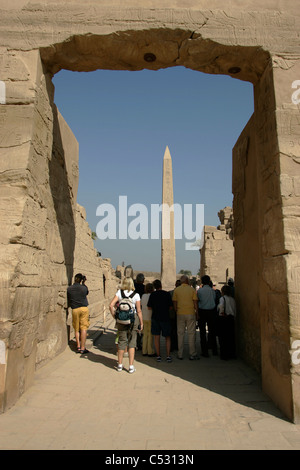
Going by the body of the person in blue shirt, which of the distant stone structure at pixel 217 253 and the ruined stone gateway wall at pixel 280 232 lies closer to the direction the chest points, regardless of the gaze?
the distant stone structure

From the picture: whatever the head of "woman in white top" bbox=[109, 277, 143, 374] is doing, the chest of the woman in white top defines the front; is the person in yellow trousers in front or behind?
in front

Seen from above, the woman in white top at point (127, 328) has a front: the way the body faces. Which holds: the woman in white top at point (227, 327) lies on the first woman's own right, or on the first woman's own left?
on the first woman's own right

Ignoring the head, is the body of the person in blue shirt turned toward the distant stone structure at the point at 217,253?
yes

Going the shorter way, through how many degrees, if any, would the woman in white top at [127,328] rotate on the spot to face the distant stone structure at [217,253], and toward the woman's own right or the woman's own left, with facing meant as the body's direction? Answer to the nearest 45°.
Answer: approximately 45° to the woman's own right

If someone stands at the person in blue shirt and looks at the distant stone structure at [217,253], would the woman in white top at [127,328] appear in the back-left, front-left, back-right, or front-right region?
back-left

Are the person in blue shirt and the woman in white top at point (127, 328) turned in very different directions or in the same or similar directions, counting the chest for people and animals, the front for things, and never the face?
same or similar directions

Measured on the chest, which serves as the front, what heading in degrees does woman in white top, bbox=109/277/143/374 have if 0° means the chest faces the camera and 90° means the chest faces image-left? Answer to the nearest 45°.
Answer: approximately 180°

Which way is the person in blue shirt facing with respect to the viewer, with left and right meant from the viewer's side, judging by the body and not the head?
facing away from the viewer
